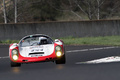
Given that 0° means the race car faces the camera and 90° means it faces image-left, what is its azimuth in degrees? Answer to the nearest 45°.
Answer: approximately 0°

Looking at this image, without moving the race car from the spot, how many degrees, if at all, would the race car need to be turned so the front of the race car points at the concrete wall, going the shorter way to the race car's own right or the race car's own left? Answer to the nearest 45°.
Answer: approximately 180°
